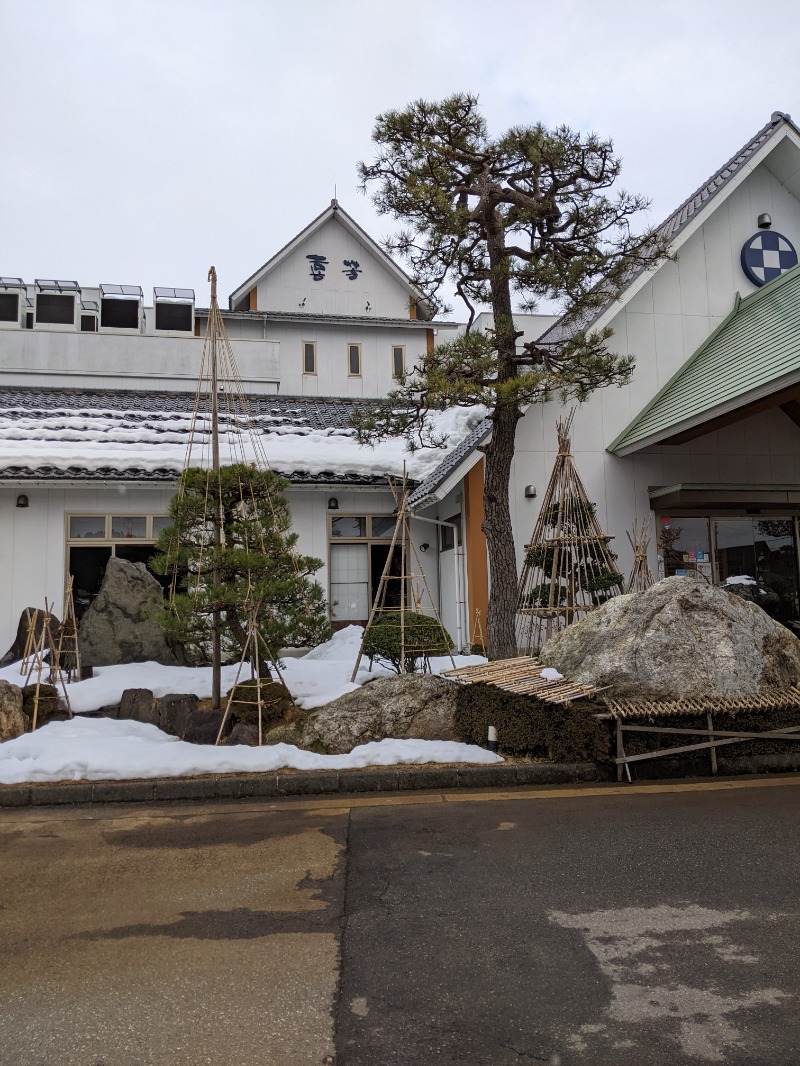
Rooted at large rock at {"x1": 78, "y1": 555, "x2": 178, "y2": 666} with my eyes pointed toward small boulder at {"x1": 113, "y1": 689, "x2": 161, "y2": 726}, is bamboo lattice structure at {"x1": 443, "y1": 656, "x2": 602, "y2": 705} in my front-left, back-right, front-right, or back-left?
front-left

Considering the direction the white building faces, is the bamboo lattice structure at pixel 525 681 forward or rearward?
forward

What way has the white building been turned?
toward the camera

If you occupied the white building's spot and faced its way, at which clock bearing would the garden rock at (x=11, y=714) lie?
The garden rock is roughly at 2 o'clock from the white building.

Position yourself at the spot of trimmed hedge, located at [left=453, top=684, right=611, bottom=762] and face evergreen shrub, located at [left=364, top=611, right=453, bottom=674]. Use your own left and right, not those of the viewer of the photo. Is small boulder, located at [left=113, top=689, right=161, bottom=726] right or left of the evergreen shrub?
left

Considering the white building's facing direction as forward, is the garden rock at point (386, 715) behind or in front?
in front

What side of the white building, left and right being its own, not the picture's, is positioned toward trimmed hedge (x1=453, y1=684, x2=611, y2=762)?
front

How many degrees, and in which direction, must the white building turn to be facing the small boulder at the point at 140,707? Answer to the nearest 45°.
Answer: approximately 45° to its right
